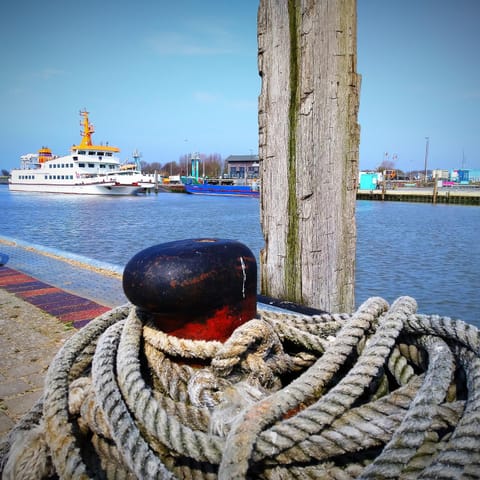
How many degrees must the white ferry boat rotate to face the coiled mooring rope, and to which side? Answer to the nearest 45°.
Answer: approximately 45° to its right

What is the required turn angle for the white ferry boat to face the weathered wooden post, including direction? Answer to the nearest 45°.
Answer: approximately 45° to its right

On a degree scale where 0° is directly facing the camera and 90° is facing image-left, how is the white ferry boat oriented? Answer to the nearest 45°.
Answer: approximately 315°
